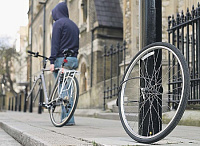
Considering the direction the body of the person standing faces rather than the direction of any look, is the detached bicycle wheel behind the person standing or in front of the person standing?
behind

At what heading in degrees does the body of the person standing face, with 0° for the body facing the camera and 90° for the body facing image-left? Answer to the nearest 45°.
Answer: approximately 135°

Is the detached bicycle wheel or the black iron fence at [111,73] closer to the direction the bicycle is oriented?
the black iron fence

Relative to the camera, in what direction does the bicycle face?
facing away from the viewer and to the left of the viewer

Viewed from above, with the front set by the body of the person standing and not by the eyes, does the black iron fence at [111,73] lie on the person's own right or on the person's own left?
on the person's own right

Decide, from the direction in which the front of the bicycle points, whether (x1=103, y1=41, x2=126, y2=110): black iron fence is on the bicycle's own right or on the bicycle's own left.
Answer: on the bicycle's own right
